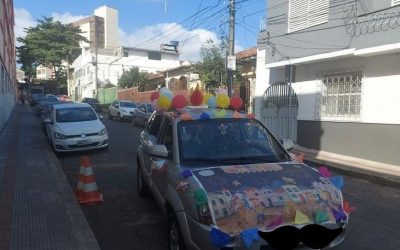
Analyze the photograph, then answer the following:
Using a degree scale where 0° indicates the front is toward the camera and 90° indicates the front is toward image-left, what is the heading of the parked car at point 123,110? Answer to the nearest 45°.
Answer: approximately 315°

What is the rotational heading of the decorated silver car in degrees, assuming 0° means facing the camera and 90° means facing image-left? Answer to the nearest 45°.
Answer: approximately 315°

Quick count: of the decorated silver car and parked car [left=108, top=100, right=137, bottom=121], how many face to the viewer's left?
0

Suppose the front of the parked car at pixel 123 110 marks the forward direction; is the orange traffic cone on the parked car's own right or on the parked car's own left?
on the parked car's own right

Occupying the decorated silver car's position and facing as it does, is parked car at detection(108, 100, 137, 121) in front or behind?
behind

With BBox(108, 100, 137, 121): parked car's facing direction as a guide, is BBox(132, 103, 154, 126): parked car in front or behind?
in front

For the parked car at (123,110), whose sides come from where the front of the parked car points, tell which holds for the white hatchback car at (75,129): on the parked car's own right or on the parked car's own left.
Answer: on the parked car's own right

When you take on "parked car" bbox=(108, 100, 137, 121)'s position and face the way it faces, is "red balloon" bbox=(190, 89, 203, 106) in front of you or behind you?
in front
